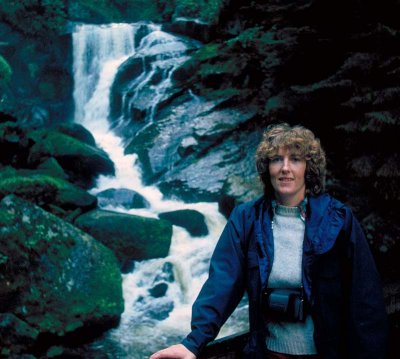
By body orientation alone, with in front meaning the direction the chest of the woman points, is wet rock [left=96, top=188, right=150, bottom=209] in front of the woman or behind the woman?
behind

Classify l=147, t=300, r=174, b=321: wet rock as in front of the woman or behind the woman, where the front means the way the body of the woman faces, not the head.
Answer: behind

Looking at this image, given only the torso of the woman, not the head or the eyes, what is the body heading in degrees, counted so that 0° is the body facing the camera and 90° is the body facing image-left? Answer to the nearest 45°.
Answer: approximately 0°

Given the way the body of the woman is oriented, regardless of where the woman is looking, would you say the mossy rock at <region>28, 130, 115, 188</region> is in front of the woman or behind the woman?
behind

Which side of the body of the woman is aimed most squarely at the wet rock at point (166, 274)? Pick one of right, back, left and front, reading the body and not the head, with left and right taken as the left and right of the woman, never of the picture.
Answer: back

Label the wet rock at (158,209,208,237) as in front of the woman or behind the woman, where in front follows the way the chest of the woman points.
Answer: behind

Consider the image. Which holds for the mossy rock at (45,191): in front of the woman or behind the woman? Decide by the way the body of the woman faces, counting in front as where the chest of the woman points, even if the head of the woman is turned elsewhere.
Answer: behind

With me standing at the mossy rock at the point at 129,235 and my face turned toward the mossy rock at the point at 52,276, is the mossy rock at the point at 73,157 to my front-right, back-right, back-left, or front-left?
back-right
